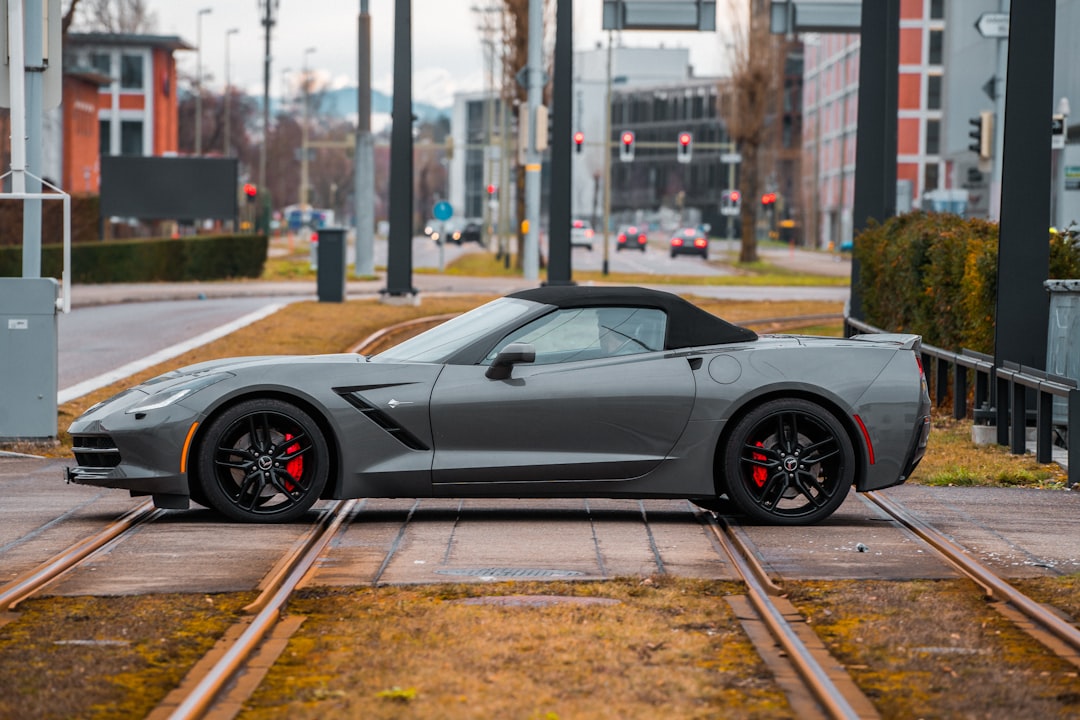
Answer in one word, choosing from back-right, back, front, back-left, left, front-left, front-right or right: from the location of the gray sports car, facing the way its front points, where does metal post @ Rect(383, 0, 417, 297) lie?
right

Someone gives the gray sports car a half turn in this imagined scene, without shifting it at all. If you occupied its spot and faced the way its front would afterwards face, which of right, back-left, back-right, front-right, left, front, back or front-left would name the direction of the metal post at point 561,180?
left

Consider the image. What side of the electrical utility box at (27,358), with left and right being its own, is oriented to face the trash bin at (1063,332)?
left

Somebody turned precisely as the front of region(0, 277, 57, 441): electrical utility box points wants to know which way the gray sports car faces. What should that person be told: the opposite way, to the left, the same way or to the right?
to the right

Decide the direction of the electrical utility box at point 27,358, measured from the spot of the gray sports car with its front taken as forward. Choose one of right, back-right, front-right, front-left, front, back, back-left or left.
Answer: front-right

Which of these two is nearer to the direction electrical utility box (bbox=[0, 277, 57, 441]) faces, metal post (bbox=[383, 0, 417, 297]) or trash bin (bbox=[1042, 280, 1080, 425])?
the trash bin

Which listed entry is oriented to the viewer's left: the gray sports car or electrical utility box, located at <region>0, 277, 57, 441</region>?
the gray sports car

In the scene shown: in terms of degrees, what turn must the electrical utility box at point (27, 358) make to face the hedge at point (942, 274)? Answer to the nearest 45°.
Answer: approximately 90° to its left

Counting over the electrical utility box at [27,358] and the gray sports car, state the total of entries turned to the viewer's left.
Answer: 1

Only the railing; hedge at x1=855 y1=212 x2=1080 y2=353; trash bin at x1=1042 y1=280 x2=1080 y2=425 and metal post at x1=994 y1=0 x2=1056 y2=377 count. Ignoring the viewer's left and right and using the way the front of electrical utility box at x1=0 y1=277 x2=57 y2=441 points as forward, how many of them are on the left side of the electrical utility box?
4

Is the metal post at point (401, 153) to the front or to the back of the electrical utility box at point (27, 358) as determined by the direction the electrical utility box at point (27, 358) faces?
to the back

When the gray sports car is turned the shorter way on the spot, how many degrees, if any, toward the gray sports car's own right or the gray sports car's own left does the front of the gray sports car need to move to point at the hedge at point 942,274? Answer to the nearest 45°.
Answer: approximately 135° to the gray sports car's own right

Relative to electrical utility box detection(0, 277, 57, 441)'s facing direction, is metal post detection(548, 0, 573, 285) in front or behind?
behind

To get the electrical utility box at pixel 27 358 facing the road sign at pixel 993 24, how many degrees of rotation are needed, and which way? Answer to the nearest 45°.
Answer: approximately 135° to its left

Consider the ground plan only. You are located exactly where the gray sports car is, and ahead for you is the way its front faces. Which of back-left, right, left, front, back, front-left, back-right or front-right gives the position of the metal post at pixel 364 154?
right

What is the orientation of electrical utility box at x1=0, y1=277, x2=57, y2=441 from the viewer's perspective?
toward the camera

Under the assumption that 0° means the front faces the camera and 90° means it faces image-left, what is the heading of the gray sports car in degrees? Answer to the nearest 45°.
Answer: approximately 90°
